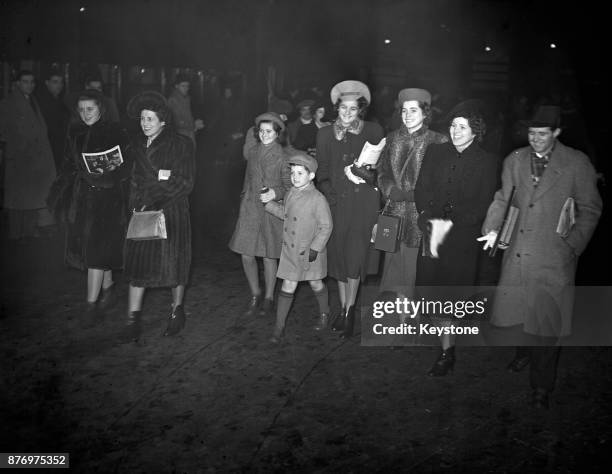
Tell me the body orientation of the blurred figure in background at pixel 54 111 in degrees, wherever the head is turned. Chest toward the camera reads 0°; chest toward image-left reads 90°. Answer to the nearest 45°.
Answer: approximately 0°

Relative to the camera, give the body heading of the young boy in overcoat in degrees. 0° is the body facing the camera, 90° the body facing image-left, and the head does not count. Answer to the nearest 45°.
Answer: approximately 45°

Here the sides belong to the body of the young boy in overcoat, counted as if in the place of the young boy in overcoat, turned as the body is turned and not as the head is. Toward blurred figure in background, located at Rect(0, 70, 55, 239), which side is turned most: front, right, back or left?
right

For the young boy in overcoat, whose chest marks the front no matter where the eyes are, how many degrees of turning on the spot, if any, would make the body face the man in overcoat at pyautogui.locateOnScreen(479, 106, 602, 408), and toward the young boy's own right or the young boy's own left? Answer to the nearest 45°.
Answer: approximately 90° to the young boy's own left

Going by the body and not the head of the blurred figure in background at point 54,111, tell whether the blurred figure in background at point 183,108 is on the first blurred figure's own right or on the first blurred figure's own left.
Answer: on the first blurred figure's own left

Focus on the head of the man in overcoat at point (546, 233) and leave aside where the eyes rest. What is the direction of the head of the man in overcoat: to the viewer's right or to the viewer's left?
to the viewer's left

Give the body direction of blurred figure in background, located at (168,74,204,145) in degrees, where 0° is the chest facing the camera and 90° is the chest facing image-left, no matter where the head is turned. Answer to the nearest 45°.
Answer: approximately 315°

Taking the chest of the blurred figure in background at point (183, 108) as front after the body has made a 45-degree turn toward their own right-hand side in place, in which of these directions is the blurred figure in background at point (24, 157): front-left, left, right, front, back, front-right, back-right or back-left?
front-right
